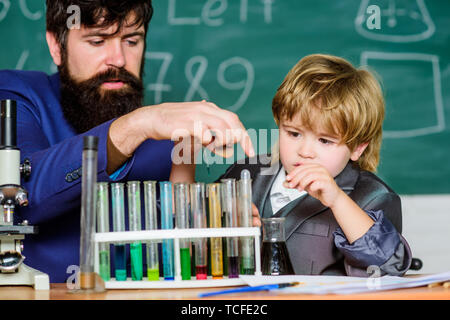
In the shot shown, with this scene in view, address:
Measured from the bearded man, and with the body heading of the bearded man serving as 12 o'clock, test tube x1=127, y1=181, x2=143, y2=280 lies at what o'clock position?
The test tube is roughly at 1 o'clock from the bearded man.

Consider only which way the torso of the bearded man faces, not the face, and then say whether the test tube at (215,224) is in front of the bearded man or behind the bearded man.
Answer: in front

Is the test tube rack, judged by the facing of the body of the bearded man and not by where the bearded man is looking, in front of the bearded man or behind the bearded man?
in front

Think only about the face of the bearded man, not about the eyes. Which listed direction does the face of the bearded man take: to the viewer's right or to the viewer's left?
to the viewer's right

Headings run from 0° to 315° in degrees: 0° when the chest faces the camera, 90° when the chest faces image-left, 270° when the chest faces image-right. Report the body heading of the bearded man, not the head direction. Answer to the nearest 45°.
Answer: approximately 315°
